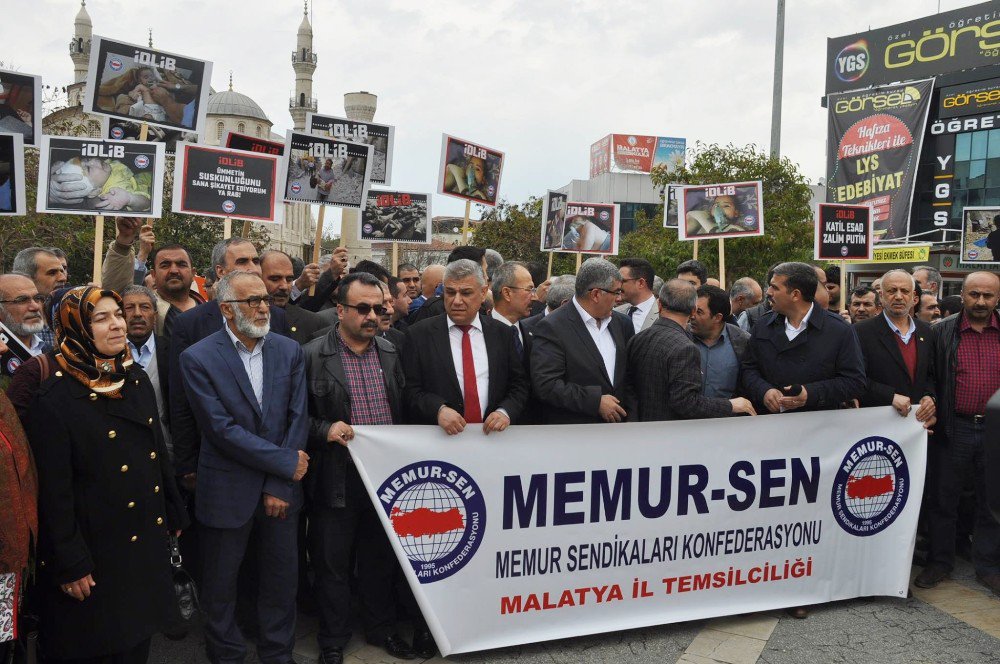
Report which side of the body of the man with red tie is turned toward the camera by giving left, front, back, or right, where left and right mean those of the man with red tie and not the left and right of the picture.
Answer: front

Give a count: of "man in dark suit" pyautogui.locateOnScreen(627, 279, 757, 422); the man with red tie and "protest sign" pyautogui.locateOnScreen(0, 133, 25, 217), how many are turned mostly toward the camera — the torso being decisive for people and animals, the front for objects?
2

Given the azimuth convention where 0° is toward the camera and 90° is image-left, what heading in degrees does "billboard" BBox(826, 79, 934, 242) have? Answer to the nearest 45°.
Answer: approximately 45°

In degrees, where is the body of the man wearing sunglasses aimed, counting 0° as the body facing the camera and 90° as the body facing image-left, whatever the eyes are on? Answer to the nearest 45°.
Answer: approximately 315°

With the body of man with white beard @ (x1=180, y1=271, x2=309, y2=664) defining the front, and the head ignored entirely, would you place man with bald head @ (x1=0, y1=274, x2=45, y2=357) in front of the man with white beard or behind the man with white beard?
behind

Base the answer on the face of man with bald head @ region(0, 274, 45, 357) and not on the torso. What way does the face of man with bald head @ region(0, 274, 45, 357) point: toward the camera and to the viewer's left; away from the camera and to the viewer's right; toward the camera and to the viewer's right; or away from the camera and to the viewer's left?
toward the camera and to the viewer's right

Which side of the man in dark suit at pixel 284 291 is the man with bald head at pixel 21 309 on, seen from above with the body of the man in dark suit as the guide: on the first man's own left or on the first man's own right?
on the first man's own right

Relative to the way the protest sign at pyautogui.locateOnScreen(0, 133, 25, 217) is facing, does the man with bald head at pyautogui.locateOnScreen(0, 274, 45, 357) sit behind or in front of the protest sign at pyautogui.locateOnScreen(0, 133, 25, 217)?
in front

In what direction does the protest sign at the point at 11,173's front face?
toward the camera

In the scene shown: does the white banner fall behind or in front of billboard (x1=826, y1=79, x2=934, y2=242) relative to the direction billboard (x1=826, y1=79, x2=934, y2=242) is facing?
in front

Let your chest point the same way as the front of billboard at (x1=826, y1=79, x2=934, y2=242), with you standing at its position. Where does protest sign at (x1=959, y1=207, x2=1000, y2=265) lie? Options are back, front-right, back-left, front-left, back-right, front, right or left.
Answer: front-left

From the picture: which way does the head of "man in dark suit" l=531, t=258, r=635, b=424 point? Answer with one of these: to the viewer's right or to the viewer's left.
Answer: to the viewer's right

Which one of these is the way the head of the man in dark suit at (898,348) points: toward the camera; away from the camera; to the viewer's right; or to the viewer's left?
toward the camera

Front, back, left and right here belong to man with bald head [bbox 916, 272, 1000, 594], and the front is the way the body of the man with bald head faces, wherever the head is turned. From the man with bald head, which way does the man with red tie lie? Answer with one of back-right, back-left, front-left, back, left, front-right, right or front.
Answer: front-right

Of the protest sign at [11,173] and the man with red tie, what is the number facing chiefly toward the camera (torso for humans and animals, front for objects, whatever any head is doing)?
2

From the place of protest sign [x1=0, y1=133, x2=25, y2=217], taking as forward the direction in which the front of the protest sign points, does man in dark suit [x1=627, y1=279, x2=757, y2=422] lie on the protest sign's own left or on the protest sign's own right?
on the protest sign's own left

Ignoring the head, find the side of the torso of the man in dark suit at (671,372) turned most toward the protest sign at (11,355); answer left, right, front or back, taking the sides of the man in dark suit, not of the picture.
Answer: back

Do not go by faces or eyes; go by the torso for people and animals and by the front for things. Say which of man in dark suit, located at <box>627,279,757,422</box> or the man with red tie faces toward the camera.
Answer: the man with red tie
